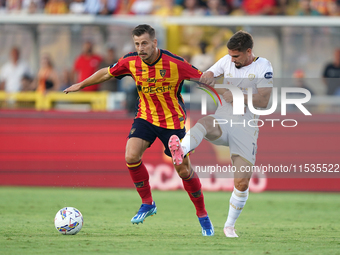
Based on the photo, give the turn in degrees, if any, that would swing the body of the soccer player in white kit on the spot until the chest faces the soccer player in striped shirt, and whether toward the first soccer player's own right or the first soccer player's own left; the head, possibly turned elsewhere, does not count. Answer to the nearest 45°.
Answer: approximately 45° to the first soccer player's own right

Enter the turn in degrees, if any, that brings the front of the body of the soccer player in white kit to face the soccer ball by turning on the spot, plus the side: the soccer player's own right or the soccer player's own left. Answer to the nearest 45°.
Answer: approximately 45° to the soccer player's own right

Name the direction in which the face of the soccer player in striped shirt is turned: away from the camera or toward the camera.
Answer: toward the camera

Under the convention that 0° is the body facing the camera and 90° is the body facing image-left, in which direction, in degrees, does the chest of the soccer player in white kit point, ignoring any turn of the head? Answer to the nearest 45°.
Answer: approximately 45°
